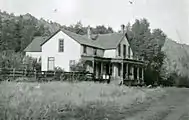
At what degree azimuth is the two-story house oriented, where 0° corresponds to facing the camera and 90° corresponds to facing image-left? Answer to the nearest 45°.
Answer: approximately 315°

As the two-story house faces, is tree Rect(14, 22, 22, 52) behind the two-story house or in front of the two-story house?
behind

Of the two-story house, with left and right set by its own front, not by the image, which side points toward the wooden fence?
right

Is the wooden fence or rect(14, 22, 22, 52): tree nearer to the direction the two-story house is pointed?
the wooden fence

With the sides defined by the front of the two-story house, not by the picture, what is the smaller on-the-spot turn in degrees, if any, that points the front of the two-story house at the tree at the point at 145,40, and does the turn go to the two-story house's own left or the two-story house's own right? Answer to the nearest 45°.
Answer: approximately 90° to the two-story house's own left
